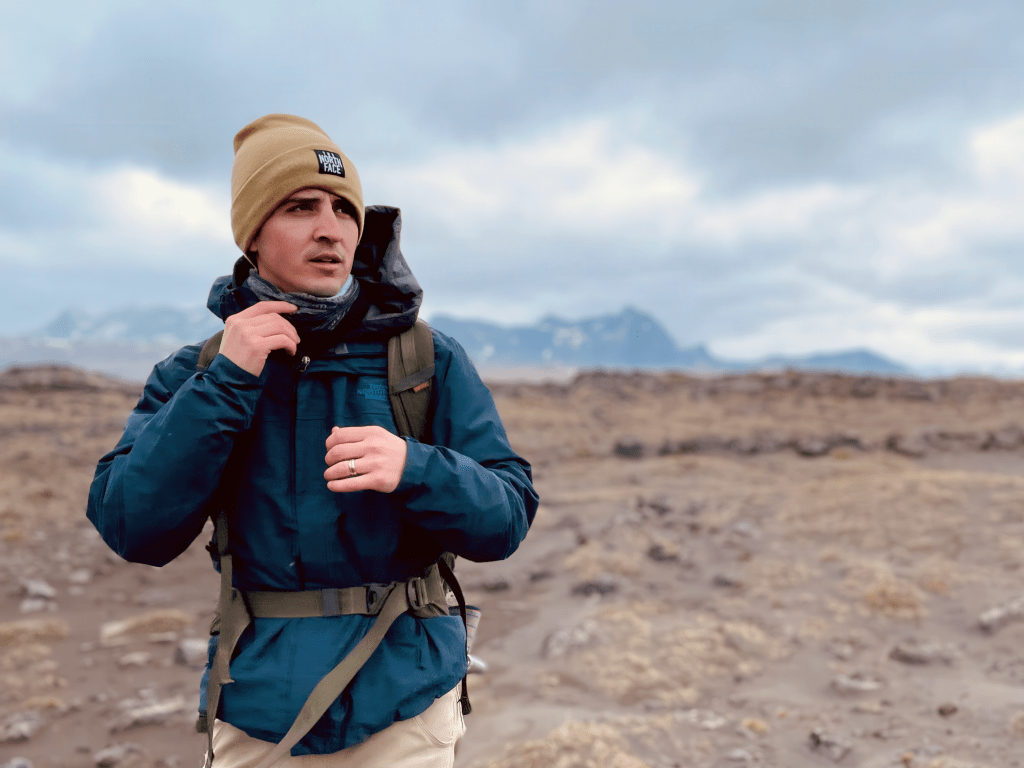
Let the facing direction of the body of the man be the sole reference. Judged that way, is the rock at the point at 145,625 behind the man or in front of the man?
behind

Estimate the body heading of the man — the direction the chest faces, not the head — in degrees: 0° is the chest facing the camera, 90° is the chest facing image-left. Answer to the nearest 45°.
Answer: approximately 0°

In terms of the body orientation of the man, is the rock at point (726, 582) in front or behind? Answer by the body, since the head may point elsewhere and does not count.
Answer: behind

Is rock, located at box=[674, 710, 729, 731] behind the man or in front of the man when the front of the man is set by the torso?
behind

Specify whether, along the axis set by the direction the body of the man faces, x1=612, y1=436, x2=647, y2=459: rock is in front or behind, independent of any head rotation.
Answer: behind

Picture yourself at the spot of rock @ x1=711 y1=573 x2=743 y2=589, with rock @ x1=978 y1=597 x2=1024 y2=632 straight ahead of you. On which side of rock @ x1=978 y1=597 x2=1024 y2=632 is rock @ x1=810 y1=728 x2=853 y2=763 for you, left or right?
right

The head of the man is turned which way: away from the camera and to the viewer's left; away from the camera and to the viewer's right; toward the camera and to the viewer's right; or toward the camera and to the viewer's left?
toward the camera and to the viewer's right

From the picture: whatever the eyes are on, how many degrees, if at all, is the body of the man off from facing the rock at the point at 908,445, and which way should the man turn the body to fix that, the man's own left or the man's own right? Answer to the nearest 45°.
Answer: approximately 135° to the man's own left

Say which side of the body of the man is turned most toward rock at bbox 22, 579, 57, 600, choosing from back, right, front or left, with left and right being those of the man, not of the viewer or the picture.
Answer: back

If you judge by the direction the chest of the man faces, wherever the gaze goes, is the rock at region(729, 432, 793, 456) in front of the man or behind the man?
behind
